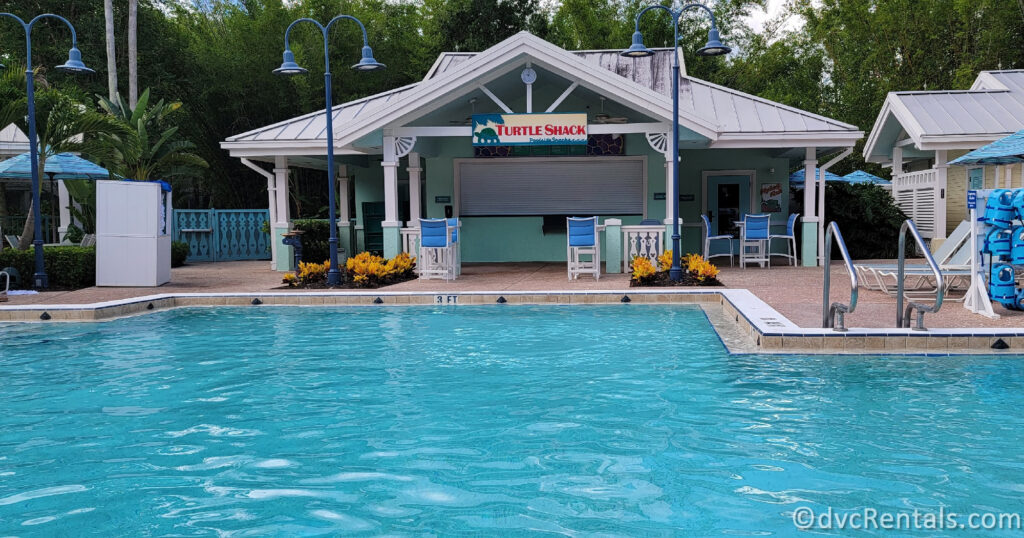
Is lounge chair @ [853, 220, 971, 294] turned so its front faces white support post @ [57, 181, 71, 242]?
yes

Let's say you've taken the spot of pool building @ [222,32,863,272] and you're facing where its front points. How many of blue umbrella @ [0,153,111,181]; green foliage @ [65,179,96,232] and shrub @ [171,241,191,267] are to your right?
3

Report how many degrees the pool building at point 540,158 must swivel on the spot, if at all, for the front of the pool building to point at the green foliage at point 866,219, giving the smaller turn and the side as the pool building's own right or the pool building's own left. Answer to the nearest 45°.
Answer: approximately 90° to the pool building's own left

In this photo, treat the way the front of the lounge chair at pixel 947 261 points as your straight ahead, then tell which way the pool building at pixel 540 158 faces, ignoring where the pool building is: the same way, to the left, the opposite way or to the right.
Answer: to the left

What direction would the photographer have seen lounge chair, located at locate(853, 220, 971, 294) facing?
facing to the left of the viewer

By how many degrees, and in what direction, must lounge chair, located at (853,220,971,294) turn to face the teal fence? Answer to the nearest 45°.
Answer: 0° — it already faces it

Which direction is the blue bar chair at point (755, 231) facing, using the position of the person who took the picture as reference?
facing away from the viewer
